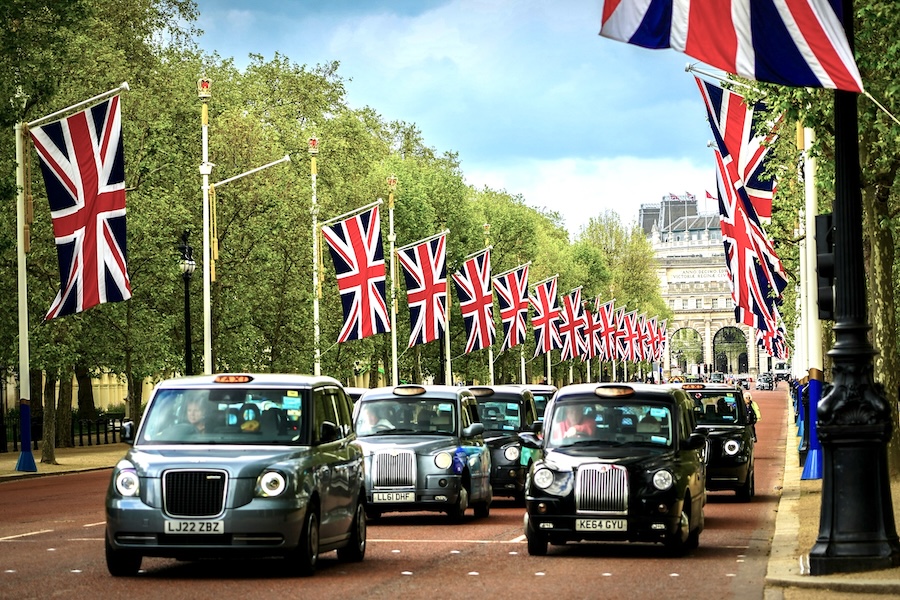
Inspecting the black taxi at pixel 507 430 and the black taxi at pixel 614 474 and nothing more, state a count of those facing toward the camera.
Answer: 2

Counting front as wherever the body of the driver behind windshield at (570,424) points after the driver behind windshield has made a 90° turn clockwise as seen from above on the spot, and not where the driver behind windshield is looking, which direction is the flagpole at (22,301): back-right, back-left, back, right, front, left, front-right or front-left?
front-right

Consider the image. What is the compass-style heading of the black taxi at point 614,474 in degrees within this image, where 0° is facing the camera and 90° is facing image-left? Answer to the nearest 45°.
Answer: approximately 0°

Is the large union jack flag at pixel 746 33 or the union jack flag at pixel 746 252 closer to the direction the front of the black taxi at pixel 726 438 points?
the large union jack flag

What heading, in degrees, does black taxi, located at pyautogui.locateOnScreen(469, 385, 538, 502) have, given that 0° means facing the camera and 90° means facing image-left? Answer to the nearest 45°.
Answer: approximately 0°
